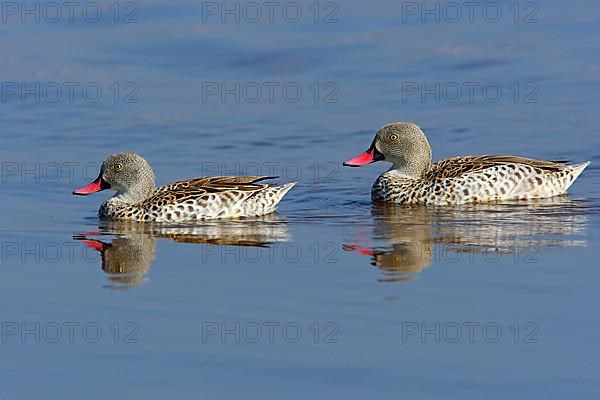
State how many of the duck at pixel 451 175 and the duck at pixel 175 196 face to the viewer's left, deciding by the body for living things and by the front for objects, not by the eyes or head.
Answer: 2

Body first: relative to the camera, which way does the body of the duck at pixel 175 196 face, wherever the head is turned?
to the viewer's left

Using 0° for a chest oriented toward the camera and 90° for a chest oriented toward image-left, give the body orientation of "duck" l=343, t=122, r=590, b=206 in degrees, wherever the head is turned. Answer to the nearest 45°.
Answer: approximately 90°

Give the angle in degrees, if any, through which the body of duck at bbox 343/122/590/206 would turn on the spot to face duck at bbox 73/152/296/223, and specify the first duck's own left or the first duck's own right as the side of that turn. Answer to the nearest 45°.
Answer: approximately 45° to the first duck's own left

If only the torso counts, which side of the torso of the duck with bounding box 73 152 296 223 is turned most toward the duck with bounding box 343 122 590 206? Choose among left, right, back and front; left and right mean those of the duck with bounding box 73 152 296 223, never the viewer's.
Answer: back
